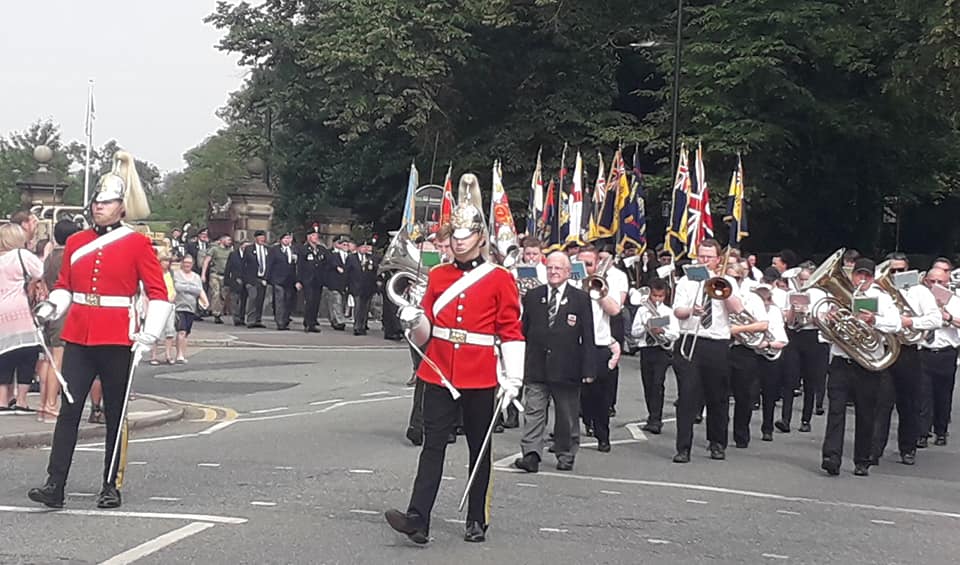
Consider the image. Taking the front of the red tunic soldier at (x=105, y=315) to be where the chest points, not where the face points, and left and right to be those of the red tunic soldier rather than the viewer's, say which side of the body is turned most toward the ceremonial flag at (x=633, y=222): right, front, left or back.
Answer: back

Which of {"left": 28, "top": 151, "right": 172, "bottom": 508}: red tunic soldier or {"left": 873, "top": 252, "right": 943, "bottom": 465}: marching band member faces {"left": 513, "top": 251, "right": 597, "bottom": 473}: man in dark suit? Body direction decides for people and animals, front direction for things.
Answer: the marching band member

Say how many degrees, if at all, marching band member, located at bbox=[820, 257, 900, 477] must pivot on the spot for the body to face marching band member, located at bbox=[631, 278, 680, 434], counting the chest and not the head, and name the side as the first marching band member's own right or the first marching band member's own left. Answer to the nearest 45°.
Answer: approximately 90° to the first marching band member's own right

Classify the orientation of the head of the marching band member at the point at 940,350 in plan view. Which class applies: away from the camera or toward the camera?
toward the camera

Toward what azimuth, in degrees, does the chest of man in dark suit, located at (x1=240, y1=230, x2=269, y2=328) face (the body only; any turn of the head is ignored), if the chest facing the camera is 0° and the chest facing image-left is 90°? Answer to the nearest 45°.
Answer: approximately 315°

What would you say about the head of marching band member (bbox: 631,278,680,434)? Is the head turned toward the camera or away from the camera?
toward the camera

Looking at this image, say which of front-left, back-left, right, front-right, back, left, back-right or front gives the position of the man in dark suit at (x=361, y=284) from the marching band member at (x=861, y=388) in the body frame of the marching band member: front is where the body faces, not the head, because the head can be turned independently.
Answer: right

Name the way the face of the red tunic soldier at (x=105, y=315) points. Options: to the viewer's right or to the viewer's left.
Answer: to the viewer's left

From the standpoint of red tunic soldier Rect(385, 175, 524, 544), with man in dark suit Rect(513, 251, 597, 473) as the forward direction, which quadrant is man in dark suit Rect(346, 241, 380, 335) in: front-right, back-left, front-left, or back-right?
front-left

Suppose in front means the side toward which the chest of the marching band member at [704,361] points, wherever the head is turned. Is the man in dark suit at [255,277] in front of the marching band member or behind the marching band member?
behind

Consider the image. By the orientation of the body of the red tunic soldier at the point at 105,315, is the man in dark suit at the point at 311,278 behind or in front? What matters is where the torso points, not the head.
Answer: behind

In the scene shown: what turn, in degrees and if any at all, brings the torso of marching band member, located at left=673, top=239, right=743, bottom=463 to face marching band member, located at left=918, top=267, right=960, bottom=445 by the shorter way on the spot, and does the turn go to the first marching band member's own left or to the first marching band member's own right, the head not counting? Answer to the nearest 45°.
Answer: approximately 135° to the first marching band member's own left

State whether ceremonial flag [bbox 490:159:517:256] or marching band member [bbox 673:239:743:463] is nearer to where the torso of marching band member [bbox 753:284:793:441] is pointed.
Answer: the marching band member

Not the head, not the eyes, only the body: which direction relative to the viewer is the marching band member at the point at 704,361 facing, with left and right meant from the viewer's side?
facing the viewer

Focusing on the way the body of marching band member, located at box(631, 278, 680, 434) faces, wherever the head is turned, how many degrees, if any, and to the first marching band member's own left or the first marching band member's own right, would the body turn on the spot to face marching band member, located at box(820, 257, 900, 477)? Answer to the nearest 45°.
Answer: approximately 45° to the first marching band member's own left

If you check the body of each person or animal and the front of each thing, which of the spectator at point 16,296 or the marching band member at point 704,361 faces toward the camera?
the marching band member

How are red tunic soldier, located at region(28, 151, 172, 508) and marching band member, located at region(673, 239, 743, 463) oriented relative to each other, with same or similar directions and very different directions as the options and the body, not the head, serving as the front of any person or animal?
same or similar directions

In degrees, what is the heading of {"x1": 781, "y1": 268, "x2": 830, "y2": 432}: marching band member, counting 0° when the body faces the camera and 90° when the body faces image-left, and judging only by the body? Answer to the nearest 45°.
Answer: approximately 45°

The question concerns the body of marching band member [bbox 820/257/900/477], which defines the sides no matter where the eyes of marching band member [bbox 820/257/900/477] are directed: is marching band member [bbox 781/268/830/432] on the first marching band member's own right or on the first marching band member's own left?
on the first marching band member's own right

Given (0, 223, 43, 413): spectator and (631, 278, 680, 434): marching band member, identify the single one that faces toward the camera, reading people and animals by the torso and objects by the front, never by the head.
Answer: the marching band member
